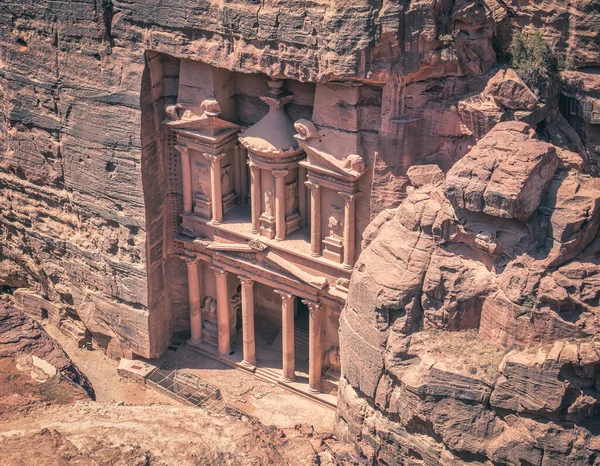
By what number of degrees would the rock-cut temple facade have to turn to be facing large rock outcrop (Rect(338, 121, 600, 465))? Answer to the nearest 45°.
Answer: approximately 90° to its left

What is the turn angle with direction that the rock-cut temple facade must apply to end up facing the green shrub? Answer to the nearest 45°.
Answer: approximately 90° to its left

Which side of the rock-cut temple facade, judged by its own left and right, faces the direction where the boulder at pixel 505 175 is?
left

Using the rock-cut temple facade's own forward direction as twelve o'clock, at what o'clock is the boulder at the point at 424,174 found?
The boulder is roughly at 9 o'clock from the rock-cut temple facade.

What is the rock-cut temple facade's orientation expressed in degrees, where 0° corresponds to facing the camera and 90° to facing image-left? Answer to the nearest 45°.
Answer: approximately 45°

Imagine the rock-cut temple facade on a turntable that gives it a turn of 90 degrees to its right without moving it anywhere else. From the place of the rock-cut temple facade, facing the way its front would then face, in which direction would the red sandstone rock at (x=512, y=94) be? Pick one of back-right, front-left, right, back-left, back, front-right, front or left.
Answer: back
